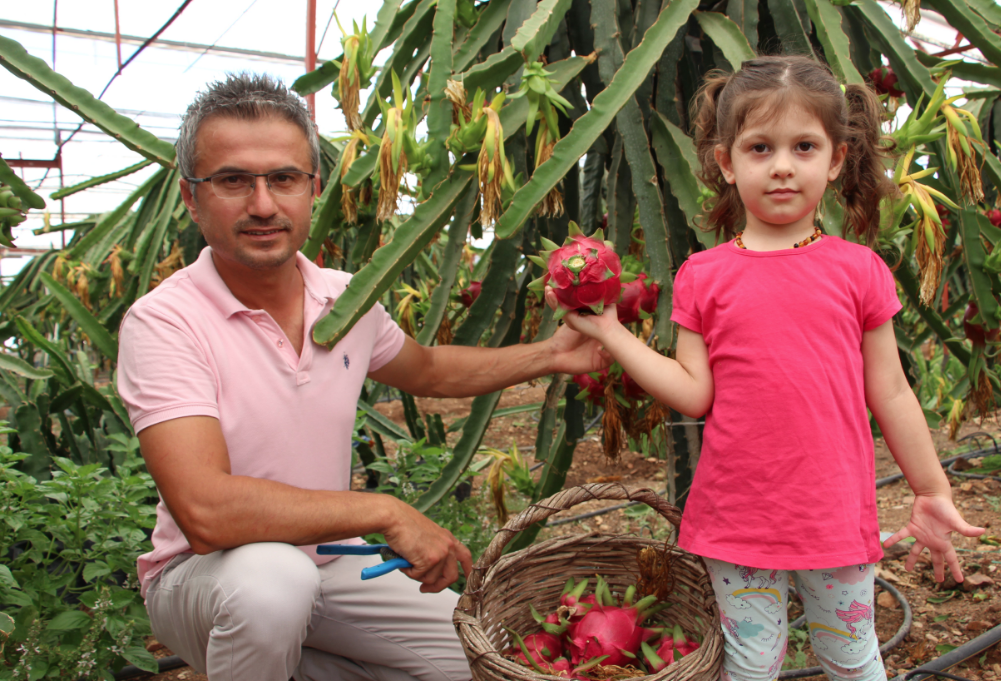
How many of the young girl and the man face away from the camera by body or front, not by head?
0

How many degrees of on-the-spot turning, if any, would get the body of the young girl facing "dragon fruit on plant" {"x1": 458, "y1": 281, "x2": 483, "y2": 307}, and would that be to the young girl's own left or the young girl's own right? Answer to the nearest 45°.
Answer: approximately 135° to the young girl's own right

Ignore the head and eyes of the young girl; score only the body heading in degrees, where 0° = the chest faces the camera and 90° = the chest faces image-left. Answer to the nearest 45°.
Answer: approximately 0°

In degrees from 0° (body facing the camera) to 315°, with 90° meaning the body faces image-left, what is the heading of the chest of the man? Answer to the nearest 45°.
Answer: approximately 315°

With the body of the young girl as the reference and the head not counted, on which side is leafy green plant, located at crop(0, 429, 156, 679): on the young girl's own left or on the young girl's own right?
on the young girl's own right

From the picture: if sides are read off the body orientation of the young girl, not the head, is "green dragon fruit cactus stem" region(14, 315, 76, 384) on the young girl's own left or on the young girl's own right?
on the young girl's own right

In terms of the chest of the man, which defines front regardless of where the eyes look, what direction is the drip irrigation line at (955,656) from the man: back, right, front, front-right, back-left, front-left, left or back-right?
front-left
